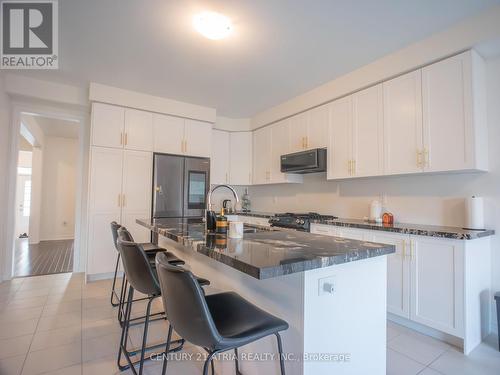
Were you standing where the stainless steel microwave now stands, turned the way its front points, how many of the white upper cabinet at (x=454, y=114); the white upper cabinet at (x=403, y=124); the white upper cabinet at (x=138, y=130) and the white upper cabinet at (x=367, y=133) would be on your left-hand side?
3

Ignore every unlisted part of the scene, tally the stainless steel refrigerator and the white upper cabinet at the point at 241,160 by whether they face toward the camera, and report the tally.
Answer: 2

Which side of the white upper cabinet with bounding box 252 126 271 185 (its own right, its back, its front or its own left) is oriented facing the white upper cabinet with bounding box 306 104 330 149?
left

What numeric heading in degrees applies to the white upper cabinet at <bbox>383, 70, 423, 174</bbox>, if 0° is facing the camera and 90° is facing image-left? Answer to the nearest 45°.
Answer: approximately 45°

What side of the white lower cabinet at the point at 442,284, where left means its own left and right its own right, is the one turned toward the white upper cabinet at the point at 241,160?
right

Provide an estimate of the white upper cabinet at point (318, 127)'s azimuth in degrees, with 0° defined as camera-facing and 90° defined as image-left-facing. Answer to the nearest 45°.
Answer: approximately 45°
